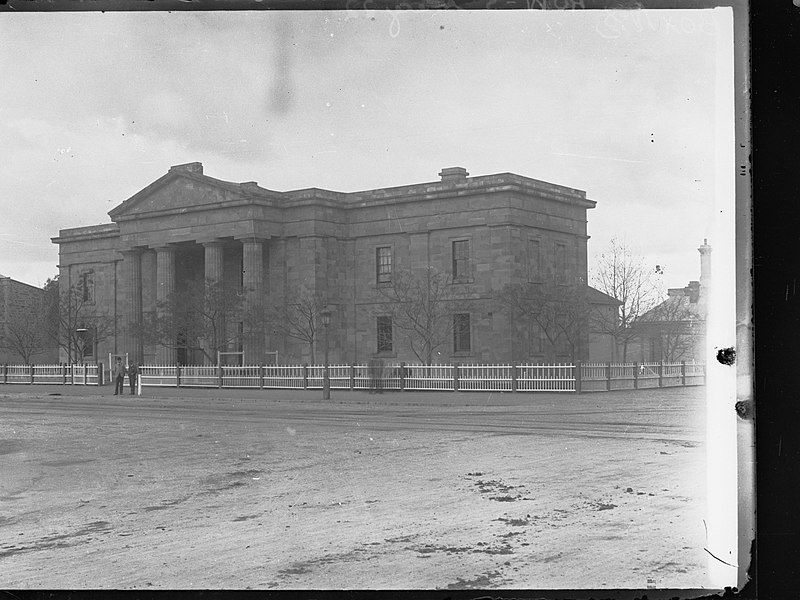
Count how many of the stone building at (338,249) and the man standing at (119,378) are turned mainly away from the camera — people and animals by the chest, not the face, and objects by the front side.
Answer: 0

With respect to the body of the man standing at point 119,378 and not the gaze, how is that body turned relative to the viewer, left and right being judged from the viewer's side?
facing the viewer

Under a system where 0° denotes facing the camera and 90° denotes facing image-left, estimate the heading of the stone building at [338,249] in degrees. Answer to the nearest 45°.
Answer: approximately 45°
